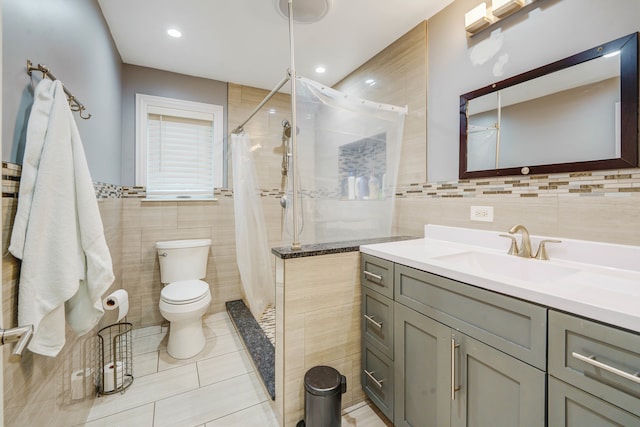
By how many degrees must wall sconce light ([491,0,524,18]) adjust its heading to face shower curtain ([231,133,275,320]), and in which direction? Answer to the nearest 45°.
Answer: approximately 45° to its right

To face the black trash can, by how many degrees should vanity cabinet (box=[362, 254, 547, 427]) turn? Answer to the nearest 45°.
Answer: approximately 45° to its right

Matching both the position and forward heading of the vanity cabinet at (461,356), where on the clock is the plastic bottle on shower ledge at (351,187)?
The plastic bottle on shower ledge is roughly at 3 o'clock from the vanity cabinet.

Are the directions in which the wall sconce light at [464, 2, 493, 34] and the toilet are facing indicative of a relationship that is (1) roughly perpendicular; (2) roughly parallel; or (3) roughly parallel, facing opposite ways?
roughly perpendicular

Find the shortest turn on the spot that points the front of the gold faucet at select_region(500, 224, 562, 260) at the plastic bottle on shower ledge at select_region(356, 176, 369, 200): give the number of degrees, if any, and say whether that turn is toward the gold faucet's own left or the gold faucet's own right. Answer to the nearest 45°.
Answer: approximately 45° to the gold faucet's own right

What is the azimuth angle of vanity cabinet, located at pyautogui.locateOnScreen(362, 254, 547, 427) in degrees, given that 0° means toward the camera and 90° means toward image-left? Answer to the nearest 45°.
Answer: approximately 45°

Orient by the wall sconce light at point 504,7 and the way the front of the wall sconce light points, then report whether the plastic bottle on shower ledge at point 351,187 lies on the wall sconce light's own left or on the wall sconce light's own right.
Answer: on the wall sconce light's own right

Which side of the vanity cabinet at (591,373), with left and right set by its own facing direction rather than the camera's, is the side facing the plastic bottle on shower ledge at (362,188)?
right
